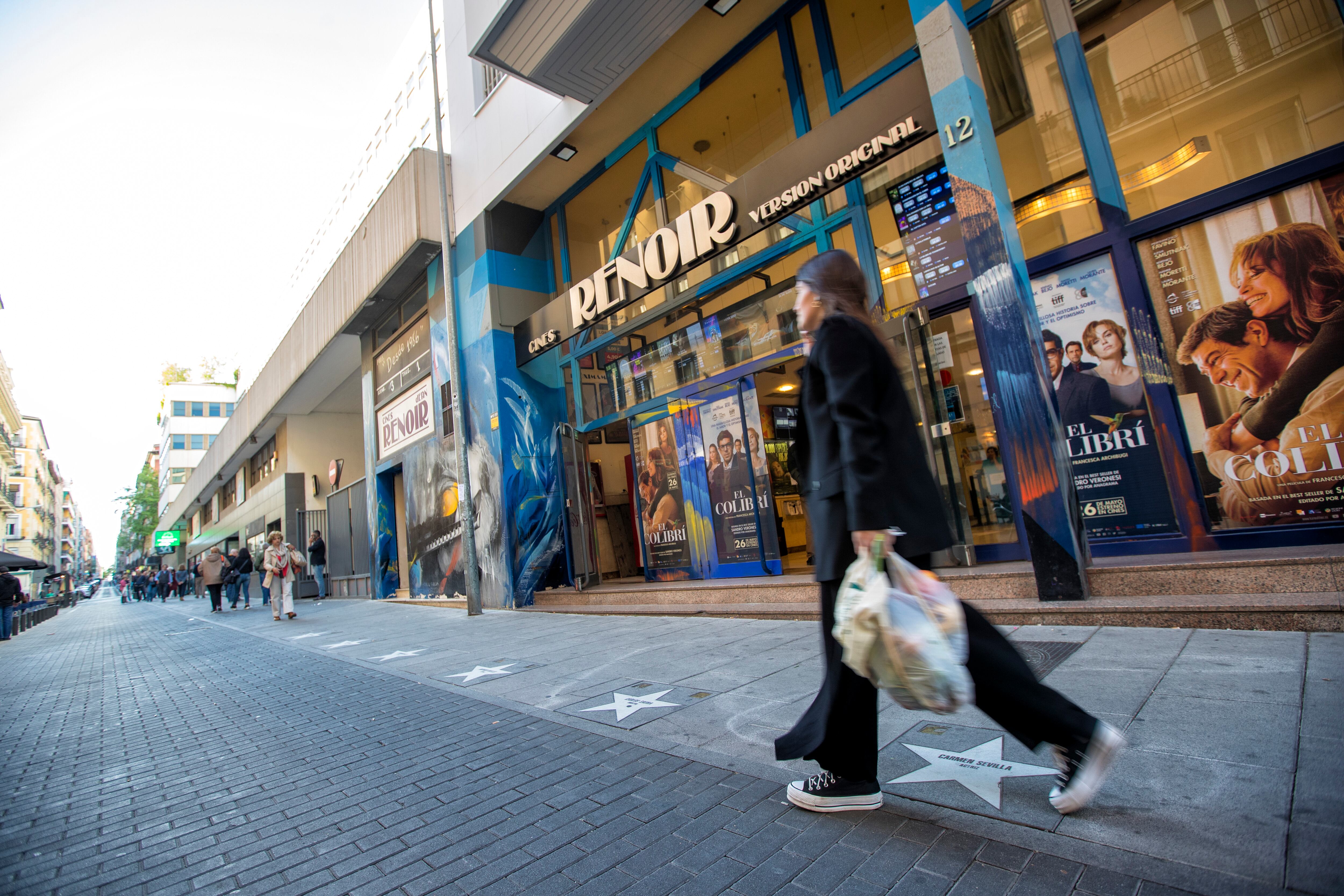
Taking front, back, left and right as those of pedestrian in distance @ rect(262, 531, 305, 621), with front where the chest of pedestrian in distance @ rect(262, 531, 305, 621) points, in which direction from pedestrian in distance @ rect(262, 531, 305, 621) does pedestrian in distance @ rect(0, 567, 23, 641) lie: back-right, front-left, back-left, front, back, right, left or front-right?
back-right

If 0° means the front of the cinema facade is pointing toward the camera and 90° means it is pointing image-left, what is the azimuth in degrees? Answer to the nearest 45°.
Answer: approximately 45°

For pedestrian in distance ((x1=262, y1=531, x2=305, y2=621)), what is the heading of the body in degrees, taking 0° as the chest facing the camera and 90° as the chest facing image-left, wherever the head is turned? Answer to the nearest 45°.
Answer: approximately 0°
